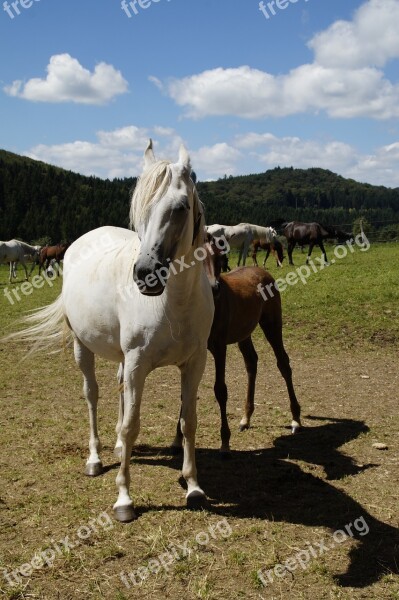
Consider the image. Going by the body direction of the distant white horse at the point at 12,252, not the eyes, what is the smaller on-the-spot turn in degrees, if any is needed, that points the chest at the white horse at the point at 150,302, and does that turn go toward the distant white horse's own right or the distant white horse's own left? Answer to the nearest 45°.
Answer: approximately 90° to the distant white horse's own right

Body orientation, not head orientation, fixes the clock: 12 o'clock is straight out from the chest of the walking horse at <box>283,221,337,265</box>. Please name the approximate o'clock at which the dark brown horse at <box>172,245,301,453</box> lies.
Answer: The dark brown horse is roughly at 3 o'clock from the walking horse.

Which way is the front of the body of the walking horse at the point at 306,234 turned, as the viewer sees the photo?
to the viewer's right

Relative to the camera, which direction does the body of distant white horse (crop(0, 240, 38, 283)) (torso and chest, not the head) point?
to the viewer's right

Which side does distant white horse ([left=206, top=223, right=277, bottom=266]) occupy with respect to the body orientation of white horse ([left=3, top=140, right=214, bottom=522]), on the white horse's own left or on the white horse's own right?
on the white horse's own left

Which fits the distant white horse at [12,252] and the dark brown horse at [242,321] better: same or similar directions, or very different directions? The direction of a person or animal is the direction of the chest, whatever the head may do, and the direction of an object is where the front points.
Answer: very different directions

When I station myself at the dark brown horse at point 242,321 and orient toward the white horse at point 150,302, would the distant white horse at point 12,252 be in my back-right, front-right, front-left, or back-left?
back-right

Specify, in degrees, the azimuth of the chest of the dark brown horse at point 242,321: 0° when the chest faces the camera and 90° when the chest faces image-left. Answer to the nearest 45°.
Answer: approximately 45°

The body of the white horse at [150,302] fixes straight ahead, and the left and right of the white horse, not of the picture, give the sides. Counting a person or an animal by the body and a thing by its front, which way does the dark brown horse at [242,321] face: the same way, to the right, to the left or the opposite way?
to the right

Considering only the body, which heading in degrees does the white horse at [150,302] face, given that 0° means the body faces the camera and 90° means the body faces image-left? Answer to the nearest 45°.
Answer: approximately 315°

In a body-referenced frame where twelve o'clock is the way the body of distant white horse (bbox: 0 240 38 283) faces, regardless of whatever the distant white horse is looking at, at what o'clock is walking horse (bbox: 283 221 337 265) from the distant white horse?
The walking horse is roughly at 1 o'clock from the distant white horse.

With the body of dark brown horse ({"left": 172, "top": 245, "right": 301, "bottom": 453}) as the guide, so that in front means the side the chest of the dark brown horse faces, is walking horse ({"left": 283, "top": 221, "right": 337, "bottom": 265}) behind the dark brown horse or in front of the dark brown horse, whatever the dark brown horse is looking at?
behind
